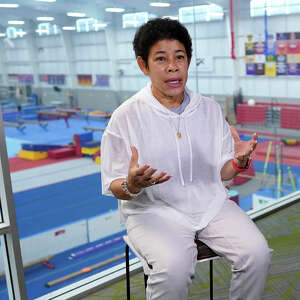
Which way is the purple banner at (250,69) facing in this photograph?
toward the camera

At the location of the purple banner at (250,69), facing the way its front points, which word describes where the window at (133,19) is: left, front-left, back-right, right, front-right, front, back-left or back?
front-right

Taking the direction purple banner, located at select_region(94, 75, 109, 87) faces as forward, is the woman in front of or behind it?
in front

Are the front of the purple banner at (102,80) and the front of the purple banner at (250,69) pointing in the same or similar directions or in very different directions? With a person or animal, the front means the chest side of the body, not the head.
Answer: same or similar directions

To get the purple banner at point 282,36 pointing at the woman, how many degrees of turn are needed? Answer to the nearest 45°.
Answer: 0° — it already faces them

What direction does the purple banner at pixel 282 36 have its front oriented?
toward the camera

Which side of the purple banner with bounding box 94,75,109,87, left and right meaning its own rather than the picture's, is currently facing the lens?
front

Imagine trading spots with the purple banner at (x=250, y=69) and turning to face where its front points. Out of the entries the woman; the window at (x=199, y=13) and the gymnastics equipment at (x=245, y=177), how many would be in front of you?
2

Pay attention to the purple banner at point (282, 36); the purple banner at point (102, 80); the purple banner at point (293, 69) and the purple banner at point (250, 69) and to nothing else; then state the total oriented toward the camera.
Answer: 4

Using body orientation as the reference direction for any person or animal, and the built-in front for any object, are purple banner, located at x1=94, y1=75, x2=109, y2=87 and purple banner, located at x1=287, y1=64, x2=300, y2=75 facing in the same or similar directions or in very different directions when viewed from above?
same or similar directions
